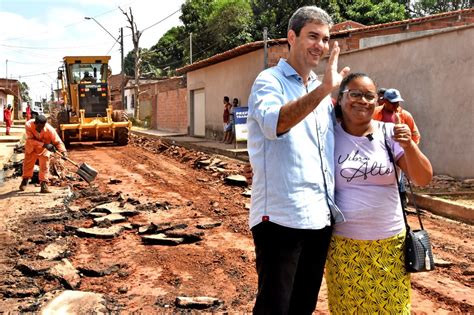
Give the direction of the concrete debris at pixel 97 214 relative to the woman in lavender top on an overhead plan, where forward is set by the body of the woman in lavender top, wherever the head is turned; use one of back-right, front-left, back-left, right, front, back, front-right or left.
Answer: back-right

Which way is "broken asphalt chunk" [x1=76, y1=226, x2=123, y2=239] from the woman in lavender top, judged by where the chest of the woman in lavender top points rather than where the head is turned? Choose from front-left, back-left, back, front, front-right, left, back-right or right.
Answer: back-right

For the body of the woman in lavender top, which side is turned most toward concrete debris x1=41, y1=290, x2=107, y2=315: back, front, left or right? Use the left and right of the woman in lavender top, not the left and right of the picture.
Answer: right

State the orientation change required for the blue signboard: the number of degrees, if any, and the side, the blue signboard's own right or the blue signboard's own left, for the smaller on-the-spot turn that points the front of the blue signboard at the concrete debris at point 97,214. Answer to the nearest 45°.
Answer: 0° — it already faces it

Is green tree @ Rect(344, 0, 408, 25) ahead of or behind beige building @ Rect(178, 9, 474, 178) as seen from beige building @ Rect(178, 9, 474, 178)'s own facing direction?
behind

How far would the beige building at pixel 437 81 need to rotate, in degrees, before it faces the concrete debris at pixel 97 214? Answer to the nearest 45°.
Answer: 0° — it already faces it

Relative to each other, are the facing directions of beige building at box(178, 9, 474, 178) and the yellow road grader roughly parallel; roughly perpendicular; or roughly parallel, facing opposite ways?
roughly perpendicular

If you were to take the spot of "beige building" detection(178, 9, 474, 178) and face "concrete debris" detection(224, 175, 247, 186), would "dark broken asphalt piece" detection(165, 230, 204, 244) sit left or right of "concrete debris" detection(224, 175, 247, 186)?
left

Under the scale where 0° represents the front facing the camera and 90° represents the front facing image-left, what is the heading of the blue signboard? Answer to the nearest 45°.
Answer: approximately 0°
